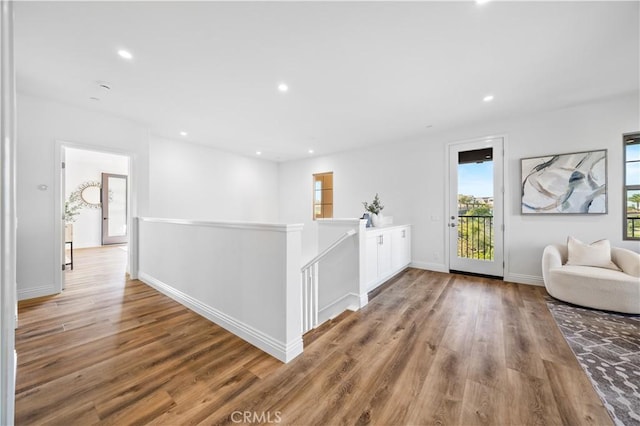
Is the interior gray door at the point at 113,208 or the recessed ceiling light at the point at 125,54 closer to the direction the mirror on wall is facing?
the recessed ceiling light

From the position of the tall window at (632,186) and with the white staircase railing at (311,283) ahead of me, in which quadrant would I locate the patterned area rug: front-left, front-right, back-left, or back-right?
front-left

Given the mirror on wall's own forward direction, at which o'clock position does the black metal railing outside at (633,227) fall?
The black metal railing outside is roughly at 11 o'clock from the mirror on wall.

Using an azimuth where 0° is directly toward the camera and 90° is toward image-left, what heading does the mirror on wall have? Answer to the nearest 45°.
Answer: approximately 0°

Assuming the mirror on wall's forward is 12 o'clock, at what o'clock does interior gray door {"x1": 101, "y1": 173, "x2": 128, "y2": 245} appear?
The interior gray door is roughly at 9 o'clock from the mirror on wall.

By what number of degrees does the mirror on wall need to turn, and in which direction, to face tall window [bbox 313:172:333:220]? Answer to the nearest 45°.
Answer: approximately 45° to its left

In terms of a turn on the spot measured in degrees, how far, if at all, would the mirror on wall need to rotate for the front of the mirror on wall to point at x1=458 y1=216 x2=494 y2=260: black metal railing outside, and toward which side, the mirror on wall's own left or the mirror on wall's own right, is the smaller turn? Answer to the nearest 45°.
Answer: approximately 45° to the mirror on wall's own left

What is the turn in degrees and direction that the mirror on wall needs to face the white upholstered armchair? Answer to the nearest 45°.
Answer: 0° — it already faces it
